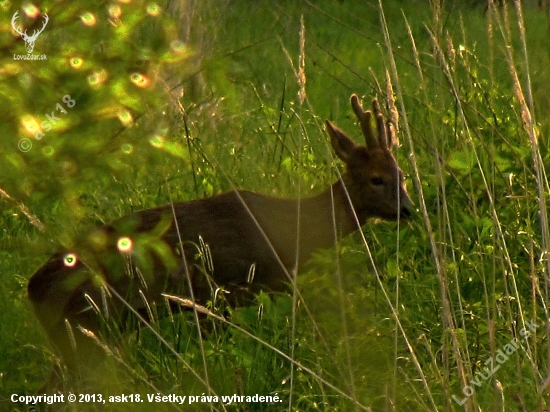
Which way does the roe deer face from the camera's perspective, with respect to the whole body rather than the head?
to the viewer's right
